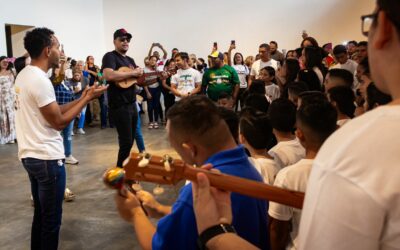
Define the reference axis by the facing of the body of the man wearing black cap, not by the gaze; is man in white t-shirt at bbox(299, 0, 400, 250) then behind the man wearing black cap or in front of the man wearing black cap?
in front

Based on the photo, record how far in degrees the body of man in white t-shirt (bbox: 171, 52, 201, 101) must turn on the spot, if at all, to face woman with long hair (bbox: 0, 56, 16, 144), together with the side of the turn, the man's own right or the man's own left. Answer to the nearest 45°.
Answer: approximately 90° to the man's own right

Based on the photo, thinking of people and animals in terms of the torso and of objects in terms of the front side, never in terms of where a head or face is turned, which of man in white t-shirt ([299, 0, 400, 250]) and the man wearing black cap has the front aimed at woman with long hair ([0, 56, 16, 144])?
the man in white t-shirt

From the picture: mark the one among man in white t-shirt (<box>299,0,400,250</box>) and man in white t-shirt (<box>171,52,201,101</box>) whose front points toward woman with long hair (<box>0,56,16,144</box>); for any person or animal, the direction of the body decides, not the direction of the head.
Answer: man in white t-shirt (<box>299,0,400,250</box>)

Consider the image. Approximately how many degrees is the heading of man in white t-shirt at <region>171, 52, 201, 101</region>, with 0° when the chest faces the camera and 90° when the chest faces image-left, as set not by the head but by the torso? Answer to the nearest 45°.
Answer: approximately 0°

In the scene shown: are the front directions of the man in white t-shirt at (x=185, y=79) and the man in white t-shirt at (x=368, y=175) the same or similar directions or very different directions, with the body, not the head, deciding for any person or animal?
very different directions

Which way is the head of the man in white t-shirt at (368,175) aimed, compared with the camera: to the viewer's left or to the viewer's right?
to the viewer's left

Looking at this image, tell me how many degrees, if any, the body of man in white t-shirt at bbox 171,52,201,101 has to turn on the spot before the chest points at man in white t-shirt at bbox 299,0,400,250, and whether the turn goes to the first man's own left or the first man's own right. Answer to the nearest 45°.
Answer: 0° — they already face them

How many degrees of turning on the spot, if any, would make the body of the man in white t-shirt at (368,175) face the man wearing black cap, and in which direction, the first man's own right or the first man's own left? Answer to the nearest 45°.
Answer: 0° — they already face them

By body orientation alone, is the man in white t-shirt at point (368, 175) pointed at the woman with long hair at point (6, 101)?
yes

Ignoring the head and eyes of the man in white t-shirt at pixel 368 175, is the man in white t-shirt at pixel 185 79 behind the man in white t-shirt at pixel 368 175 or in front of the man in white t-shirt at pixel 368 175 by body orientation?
in front

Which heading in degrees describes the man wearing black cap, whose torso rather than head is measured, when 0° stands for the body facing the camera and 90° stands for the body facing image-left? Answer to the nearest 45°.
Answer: approximately 315°

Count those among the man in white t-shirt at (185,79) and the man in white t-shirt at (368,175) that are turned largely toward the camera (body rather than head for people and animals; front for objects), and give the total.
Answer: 1

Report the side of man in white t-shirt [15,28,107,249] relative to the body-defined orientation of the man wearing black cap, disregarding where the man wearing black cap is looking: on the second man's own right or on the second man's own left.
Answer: on the second man's own right

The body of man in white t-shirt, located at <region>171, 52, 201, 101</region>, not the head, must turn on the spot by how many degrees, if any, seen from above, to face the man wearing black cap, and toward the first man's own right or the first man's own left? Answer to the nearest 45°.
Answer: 0° — they already face them

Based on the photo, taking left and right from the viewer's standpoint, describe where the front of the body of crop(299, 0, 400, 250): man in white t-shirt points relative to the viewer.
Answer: facing away from the viewer and to the left of the viewer
